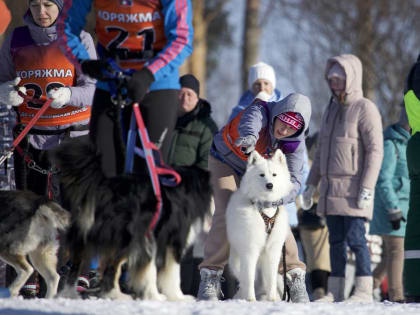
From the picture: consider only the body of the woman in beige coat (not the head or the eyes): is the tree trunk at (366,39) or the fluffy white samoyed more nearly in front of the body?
the fluffy white samoyed

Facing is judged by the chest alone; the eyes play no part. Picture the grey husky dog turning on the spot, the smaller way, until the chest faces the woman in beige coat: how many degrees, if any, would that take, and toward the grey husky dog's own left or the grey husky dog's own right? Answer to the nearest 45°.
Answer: approximately 135° to the grey husky dog's own right

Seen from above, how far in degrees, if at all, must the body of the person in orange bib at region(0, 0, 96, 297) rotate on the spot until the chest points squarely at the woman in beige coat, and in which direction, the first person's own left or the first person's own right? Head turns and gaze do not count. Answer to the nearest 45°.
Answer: approximately 90° to the first person's own left

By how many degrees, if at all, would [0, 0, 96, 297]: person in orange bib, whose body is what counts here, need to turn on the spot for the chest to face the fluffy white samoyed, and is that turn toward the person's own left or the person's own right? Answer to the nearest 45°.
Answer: approximately 90° to the person's own left

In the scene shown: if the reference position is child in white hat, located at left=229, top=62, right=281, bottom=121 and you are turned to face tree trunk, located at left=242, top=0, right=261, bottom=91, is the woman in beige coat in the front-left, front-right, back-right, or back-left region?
back-right

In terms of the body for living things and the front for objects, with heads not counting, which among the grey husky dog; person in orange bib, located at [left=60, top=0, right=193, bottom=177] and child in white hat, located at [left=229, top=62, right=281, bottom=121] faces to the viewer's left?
the grey husky dog

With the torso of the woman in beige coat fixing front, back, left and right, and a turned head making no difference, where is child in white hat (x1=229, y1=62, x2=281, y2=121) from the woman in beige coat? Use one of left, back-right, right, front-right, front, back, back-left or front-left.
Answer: right

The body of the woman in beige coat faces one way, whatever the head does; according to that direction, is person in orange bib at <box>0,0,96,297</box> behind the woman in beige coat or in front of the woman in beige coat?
in front
